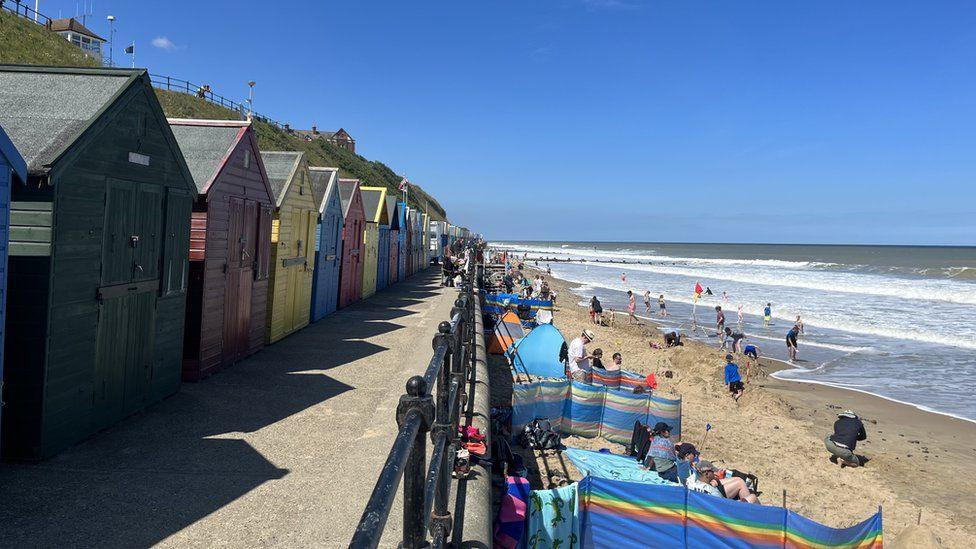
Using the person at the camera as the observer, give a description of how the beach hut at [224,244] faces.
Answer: facing the viewer and to the right of the viewer

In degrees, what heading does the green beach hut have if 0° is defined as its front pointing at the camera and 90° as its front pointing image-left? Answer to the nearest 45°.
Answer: approximately 315°

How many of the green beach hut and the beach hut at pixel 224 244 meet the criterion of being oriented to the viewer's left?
0

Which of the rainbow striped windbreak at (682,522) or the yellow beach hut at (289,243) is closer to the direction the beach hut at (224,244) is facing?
the rainbow striped windbreak

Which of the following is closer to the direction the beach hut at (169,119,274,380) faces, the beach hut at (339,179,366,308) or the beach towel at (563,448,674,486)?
the beach towel

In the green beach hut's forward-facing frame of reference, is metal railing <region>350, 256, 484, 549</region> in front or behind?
in front

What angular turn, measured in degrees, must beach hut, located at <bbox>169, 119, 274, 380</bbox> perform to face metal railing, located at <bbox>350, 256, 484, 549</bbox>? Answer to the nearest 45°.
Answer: approximately 45° to its right
